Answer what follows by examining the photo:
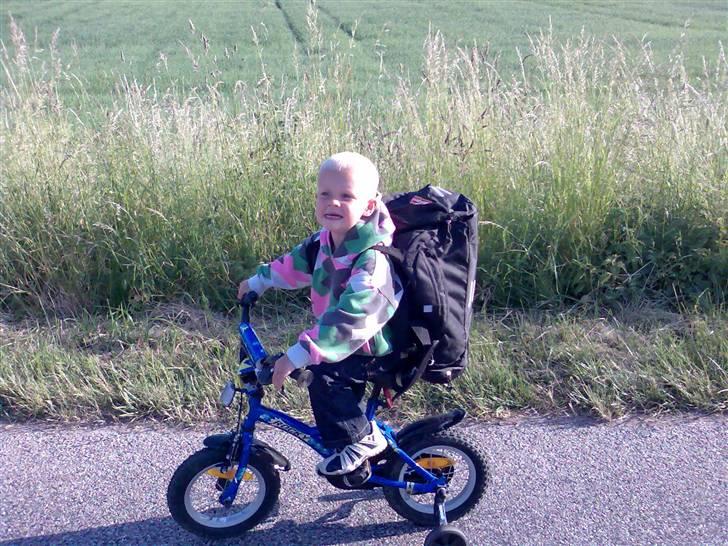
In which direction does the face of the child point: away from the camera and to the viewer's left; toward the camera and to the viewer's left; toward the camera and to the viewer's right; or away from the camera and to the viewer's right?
toward the camera and to the viewer's left

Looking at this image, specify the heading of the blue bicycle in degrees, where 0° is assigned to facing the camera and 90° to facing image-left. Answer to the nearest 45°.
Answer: approximately 90°
